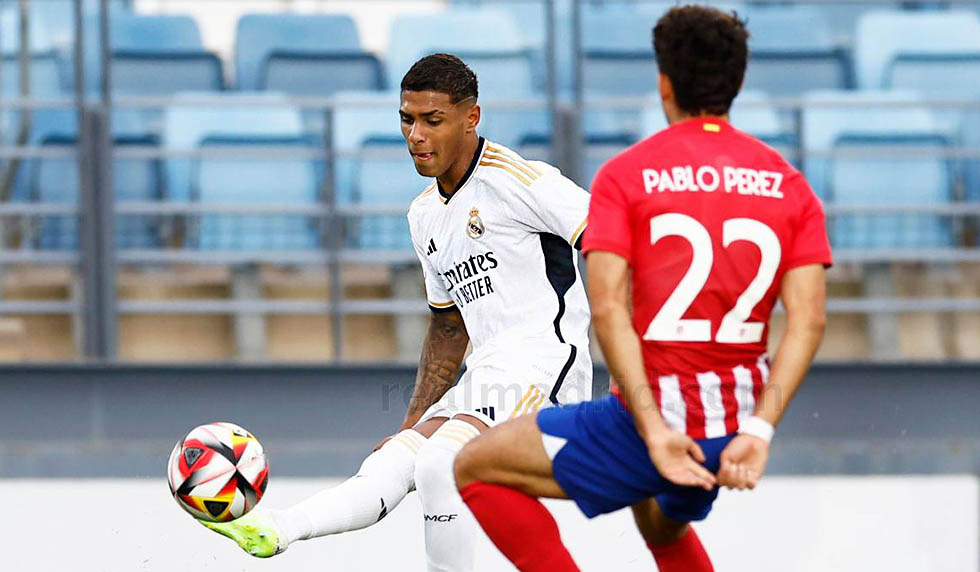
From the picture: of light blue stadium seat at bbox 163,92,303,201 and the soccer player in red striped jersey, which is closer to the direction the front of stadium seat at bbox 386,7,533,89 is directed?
the soccer player in red striped jersey

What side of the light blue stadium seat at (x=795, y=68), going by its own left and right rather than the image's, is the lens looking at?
front

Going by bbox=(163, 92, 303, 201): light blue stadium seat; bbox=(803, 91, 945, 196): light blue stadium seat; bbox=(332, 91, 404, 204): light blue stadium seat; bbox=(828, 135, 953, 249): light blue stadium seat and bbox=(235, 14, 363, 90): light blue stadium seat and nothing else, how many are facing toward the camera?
5

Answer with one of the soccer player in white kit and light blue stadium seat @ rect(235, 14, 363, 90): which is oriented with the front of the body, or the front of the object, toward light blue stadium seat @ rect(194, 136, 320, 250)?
light blue stadium seat @ rect(235, 14, 363, 90)

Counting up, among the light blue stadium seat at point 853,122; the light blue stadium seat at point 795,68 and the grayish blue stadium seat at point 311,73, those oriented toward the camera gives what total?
3

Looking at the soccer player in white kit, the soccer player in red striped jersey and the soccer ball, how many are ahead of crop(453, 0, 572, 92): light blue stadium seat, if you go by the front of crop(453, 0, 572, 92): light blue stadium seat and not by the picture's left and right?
3

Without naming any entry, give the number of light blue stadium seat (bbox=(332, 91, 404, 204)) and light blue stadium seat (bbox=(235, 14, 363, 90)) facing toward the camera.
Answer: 2

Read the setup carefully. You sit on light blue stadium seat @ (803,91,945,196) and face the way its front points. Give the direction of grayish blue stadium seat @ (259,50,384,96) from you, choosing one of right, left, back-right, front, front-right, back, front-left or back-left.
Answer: right

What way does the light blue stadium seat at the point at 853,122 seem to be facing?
toward the camera

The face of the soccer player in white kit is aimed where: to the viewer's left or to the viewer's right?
to the viewer's left

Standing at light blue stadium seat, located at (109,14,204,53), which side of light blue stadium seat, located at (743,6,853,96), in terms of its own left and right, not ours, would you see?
right

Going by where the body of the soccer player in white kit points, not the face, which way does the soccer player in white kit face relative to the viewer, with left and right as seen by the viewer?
facing the viewer and to the left of the viewer

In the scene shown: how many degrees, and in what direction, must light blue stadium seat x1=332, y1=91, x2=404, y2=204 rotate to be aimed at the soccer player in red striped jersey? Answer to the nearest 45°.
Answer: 0° — it already faces them

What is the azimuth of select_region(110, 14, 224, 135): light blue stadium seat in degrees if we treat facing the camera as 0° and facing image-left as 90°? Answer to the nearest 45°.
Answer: approximately 0°

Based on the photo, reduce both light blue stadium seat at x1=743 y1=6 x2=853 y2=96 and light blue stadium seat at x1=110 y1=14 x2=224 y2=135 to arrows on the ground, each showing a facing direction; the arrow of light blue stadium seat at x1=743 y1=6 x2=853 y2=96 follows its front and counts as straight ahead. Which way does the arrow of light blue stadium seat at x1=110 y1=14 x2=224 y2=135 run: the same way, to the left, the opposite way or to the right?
the same way

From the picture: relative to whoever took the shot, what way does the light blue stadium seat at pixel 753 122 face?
facing the viewer

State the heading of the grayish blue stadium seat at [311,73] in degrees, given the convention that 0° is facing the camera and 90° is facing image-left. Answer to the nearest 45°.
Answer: approximately 0°
